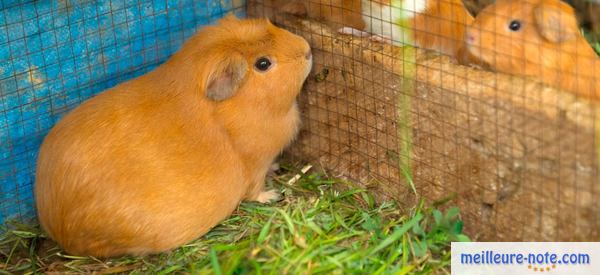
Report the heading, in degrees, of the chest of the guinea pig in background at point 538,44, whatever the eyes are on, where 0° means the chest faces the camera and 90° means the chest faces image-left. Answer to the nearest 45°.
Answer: approximately 90°

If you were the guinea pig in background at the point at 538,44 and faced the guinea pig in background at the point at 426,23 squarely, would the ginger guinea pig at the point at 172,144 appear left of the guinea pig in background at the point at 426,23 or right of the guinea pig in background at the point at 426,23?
left

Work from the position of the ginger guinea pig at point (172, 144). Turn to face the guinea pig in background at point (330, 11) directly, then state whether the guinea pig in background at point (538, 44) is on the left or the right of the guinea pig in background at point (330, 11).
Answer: right
